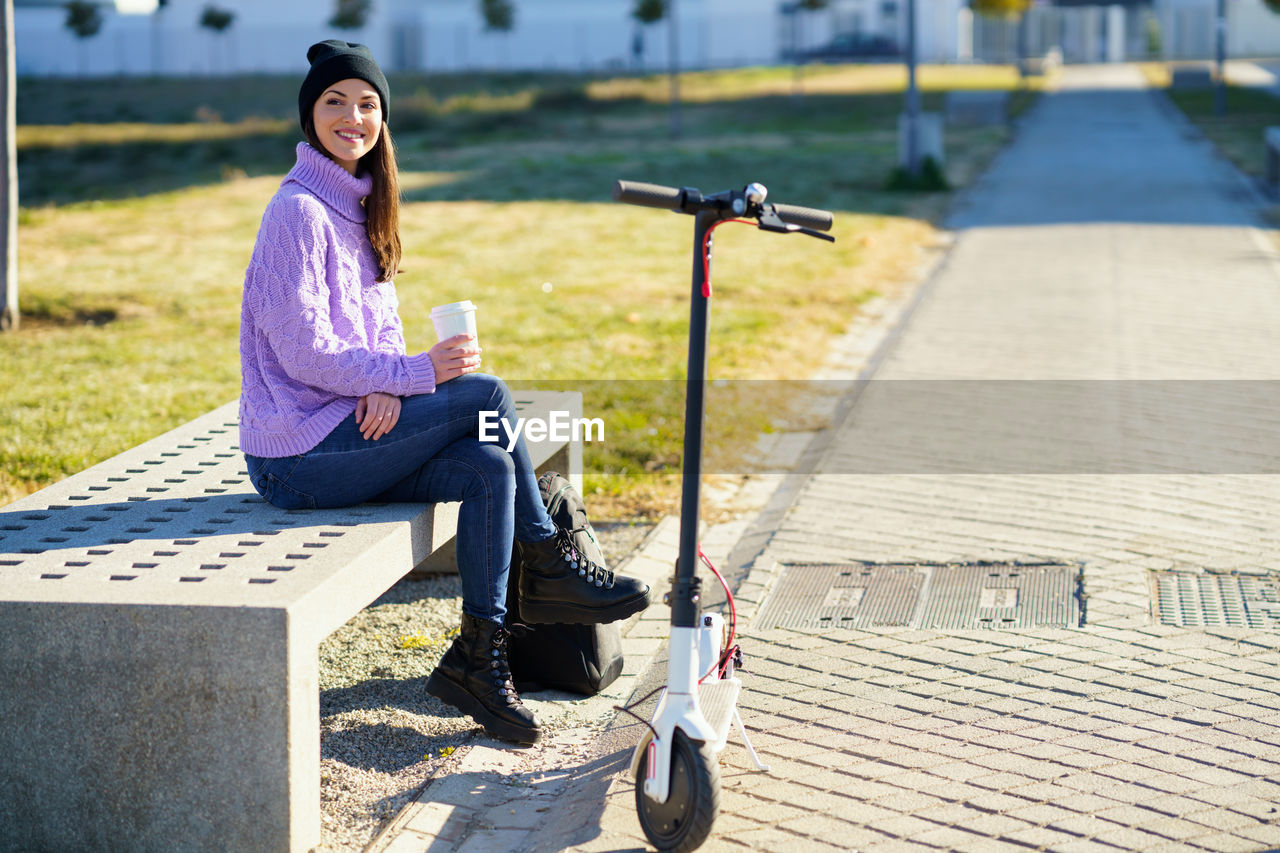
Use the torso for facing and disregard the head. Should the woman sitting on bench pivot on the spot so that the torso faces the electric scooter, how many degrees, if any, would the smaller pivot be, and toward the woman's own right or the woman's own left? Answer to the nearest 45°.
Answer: approximately 45° to the woman's own right

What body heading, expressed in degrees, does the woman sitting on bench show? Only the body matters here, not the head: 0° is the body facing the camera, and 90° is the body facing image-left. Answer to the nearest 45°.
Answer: approximately 270°

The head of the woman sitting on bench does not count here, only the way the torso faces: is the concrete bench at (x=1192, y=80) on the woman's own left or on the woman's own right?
on the woman's own left

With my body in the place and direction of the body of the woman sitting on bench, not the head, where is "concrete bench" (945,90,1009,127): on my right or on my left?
on my left

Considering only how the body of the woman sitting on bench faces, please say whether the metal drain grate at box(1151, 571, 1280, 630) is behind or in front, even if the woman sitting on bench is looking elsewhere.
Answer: in front

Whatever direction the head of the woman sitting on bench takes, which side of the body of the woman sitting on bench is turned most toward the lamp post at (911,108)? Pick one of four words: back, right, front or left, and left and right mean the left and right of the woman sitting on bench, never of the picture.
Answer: left
